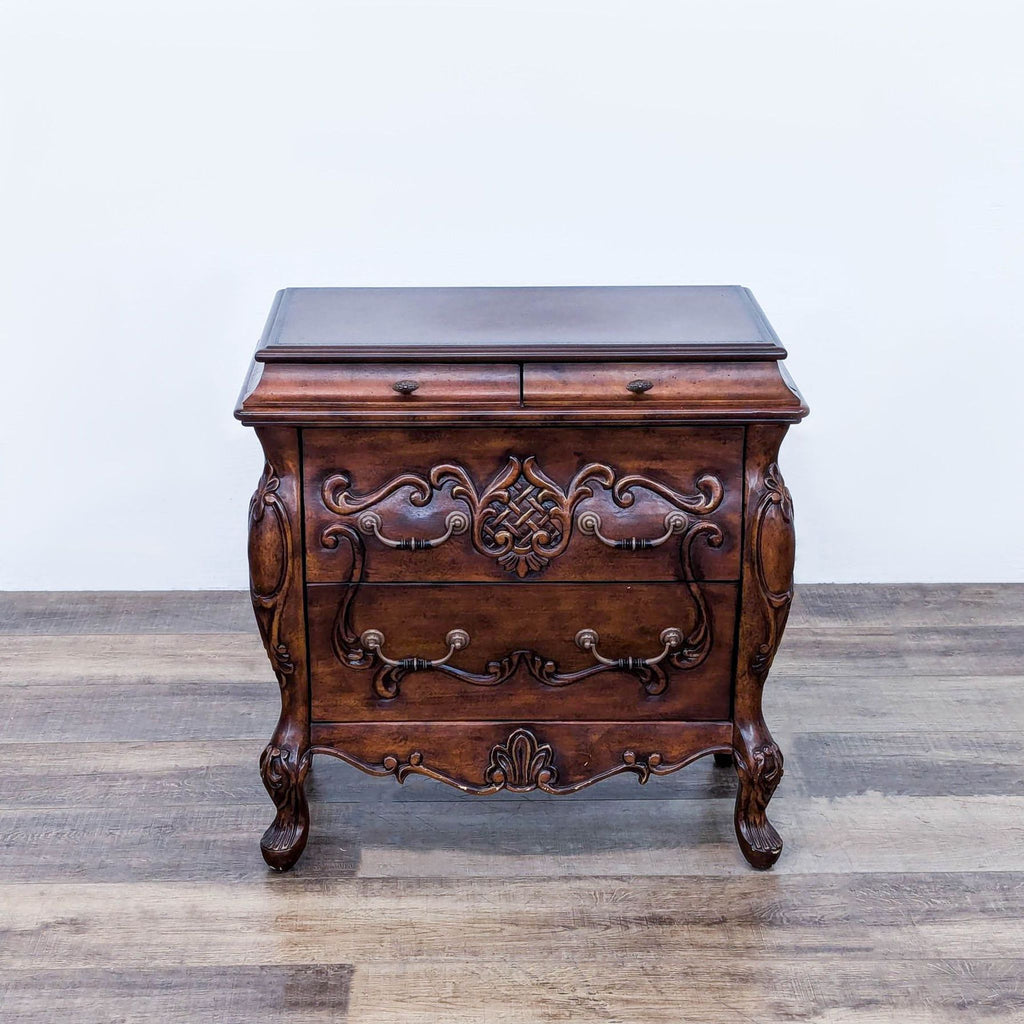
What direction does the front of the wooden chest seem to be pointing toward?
toward the camera
